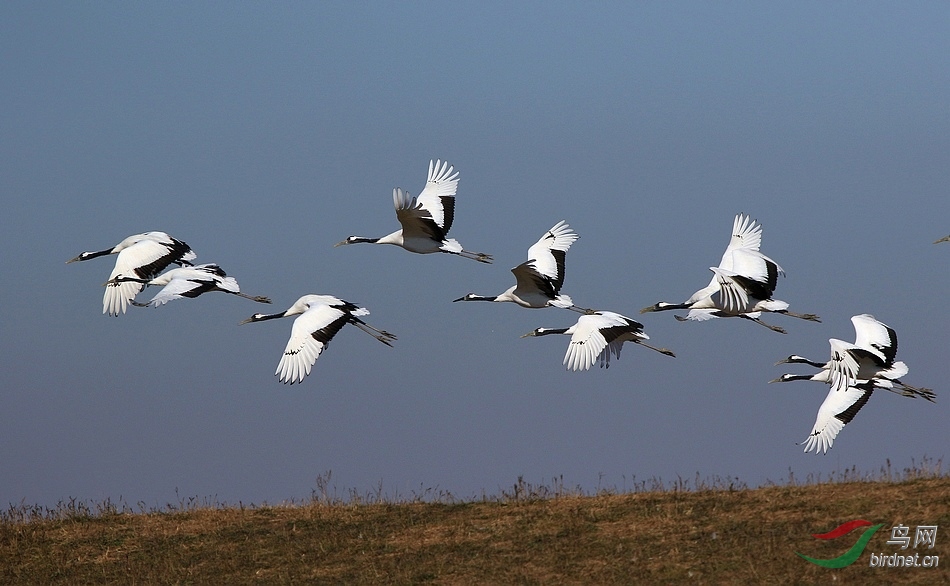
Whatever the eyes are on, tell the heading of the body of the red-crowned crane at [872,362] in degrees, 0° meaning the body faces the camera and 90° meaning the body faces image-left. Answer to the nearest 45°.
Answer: approximately 90°

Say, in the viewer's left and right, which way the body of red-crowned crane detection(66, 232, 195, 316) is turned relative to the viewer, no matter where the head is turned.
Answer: facing to the left of the viewer

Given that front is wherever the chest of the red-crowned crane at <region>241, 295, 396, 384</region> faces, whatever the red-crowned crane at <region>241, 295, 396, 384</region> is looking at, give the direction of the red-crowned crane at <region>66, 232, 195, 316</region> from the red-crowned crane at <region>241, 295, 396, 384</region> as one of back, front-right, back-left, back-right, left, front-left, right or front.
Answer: front-right

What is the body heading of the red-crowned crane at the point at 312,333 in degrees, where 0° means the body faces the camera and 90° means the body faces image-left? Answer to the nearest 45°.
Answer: approximately 90°

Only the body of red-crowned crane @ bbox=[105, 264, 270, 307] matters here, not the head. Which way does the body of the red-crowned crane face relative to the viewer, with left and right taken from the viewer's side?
facing to the left of the viewer

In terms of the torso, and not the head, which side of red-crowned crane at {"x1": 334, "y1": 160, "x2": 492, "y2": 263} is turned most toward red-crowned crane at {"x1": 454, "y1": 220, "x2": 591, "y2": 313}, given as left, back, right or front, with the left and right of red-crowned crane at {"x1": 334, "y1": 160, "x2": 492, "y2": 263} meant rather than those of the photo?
back

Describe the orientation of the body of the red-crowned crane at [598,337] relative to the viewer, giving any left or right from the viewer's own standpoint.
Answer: facing to the left of the viewer

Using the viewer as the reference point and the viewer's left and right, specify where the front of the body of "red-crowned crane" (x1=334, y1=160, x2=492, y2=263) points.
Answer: facing to the left of the viewer

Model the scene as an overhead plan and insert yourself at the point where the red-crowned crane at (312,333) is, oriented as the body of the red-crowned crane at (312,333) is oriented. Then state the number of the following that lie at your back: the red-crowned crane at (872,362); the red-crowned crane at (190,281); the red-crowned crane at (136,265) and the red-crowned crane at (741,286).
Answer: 2

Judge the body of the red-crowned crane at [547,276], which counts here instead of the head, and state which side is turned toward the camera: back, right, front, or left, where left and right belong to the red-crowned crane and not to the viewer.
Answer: left

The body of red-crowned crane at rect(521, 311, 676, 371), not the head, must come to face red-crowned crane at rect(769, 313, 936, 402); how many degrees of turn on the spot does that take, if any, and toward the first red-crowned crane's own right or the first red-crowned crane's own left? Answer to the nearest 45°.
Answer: approximately 180°
